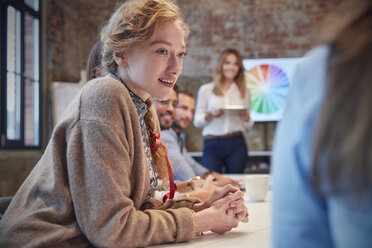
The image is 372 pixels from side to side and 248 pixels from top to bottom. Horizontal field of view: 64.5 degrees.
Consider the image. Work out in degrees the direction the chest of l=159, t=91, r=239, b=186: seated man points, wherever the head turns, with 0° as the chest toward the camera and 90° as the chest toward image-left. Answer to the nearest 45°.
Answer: approximately 315°

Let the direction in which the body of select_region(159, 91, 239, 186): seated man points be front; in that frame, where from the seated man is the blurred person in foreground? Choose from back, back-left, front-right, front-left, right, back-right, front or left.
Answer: front-right

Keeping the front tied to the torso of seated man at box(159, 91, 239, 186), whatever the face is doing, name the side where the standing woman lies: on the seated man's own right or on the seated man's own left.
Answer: on the seated man's own left

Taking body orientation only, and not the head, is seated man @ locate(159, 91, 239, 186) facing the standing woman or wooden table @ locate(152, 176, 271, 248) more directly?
the wooden table

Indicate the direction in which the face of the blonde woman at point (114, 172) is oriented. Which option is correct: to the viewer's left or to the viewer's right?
to the viewer's right

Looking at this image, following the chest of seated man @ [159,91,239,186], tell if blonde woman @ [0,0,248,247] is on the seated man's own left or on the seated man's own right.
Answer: on the seated man's own right
